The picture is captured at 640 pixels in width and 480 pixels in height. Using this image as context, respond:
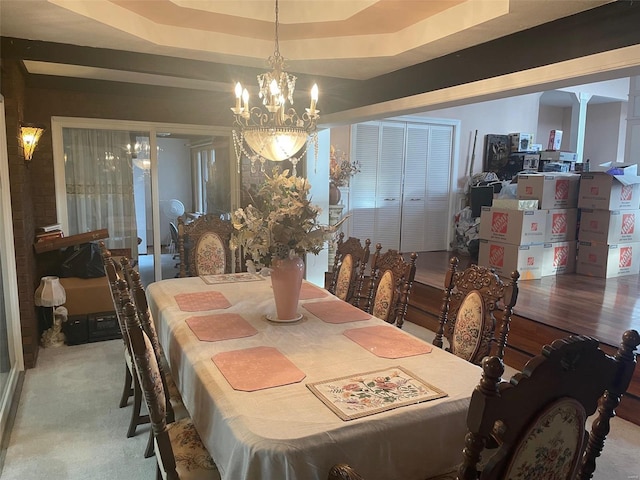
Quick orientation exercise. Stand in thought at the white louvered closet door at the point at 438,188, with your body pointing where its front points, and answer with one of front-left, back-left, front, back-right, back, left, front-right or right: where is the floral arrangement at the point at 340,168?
front-right

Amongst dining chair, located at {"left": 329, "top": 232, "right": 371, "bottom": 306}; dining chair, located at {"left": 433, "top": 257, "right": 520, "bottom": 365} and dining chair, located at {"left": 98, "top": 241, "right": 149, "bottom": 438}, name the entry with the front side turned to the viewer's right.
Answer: dining chair, located at {"left": 98, "top": 241, "right": 149, "bottom": 438}

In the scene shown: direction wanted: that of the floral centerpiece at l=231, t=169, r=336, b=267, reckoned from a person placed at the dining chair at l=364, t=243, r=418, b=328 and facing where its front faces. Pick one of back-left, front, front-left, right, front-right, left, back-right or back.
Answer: front

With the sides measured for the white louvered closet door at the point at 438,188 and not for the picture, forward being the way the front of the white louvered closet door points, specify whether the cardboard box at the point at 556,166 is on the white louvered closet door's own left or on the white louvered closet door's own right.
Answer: on the white louvered closet door's own left

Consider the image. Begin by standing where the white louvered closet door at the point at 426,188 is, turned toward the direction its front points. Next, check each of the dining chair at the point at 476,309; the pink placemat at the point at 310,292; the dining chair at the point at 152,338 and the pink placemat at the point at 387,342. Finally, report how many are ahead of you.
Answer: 4

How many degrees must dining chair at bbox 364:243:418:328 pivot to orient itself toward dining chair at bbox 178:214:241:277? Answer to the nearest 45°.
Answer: approximately 90° to its right

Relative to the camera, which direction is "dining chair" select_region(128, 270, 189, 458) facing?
to the viewer's right

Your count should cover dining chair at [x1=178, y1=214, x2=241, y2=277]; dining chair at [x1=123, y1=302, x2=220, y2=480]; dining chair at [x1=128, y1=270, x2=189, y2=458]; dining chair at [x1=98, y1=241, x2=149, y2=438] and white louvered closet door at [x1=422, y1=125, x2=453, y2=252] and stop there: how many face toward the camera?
2

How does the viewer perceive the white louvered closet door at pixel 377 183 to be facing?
facing the viewer

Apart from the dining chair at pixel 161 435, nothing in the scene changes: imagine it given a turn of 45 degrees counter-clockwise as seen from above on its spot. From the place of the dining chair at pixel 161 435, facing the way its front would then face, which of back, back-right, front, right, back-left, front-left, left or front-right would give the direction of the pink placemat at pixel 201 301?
front-left

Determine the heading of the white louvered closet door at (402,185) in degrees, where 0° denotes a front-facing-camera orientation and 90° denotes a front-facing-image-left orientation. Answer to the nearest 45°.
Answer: approximately 0°

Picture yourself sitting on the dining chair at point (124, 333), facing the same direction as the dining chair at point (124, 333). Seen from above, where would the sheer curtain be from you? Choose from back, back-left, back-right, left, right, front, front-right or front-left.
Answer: left

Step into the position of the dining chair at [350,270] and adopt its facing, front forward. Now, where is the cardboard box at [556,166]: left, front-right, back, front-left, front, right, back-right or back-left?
back

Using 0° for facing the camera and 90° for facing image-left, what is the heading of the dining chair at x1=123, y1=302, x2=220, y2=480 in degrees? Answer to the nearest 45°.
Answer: approximately 270°

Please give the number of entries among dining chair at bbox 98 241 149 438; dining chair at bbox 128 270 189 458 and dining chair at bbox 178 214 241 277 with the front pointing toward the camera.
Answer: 1

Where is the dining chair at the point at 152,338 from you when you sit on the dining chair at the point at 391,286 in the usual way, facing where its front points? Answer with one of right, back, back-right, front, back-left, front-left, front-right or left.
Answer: front

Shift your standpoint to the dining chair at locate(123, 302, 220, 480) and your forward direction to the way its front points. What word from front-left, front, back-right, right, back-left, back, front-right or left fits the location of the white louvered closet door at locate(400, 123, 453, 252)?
front-left

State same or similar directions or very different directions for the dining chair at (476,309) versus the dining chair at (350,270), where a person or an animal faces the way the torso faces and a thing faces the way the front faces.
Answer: same or similar directions

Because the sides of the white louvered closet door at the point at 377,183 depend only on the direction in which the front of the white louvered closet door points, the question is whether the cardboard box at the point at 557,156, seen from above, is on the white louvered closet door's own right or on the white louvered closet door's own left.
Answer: on the white louvered closet door's own left

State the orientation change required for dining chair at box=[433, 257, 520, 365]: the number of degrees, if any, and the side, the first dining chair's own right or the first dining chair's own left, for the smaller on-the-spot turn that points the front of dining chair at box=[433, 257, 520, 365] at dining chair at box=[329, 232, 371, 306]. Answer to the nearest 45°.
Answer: approximately 90° to the first dining chair's own right

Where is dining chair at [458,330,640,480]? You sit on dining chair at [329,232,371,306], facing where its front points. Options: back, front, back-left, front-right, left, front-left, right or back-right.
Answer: front-left
